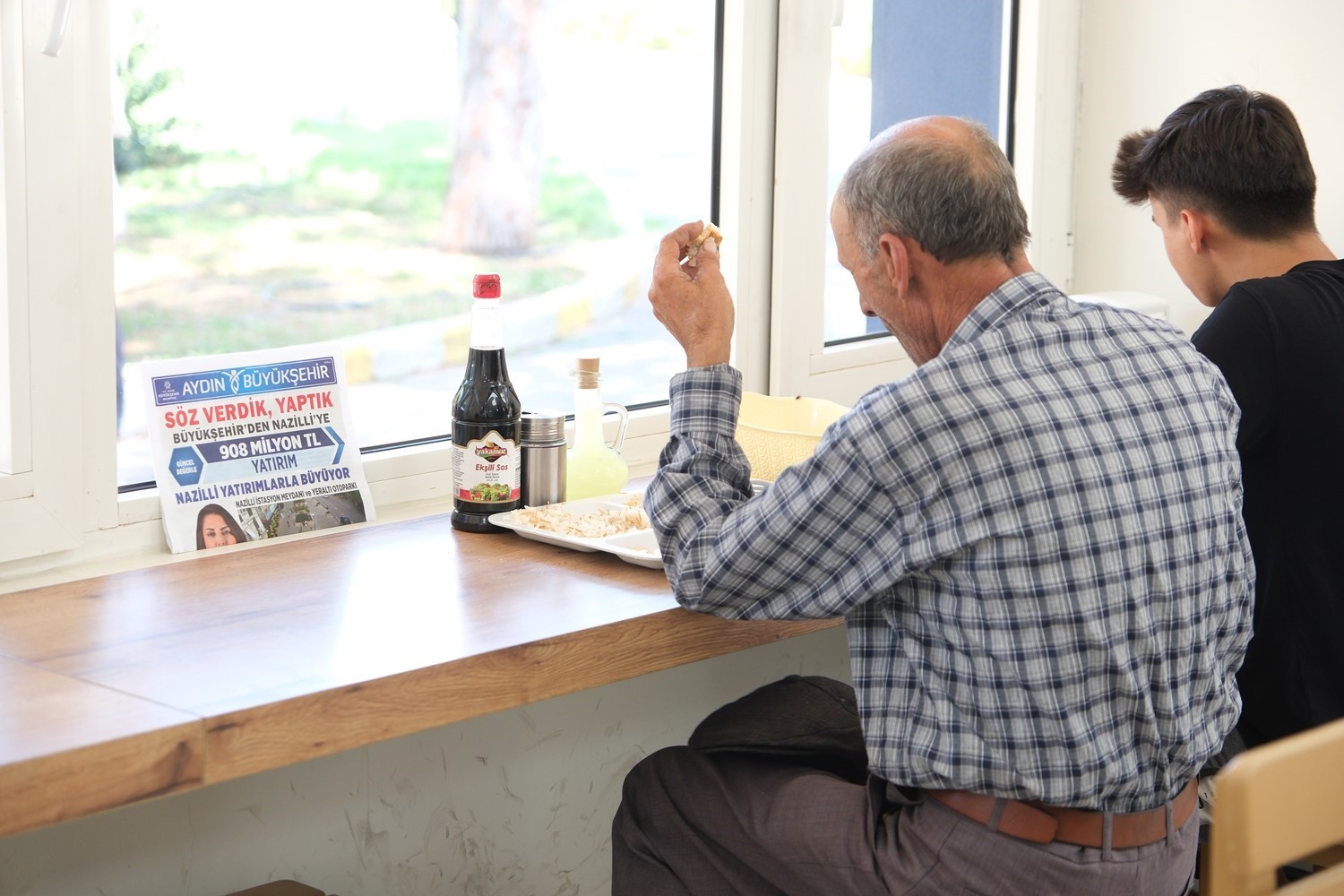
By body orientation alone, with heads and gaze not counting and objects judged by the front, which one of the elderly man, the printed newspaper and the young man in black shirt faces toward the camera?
the printed newspaper

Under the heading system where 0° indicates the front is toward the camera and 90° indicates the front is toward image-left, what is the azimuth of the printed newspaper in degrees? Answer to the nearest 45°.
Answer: approximately 0°

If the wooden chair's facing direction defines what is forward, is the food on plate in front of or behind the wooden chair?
in front

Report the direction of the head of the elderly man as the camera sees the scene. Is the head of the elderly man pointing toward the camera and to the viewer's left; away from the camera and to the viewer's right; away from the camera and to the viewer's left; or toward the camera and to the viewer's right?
away from the camera and to the viewer's left

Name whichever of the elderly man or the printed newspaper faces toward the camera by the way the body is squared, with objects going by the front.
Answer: the printed newspaper

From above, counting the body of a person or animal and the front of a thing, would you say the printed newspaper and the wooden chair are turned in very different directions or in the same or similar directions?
very different directions

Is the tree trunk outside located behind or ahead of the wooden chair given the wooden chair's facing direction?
ahead

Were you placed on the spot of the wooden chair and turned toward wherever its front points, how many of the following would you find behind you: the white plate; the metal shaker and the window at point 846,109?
0

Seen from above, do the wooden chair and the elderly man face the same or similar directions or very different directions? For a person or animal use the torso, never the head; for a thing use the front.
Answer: same or similar directions

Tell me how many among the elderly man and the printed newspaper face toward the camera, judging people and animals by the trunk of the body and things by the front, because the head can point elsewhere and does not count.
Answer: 1

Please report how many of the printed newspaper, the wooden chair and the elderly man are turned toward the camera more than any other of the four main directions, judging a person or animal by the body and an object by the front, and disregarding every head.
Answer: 1

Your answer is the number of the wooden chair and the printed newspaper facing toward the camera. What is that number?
1

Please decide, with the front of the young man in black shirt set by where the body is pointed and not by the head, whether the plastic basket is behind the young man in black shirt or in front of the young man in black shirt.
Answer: in front

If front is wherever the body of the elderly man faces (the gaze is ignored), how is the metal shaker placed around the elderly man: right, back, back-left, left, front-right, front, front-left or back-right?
front
